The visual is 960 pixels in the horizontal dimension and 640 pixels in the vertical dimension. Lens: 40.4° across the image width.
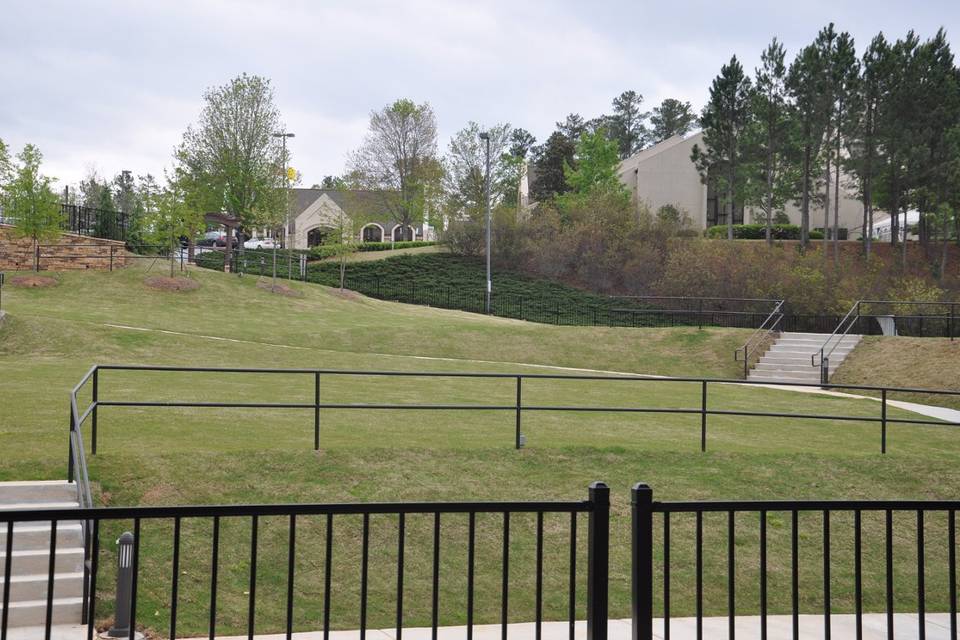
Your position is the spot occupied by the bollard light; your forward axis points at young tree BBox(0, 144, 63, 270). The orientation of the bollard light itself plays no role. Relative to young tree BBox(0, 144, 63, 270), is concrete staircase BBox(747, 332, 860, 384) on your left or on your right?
right

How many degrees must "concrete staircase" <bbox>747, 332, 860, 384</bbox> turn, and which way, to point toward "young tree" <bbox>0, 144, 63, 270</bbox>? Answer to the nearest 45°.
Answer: approximately 90° to its right

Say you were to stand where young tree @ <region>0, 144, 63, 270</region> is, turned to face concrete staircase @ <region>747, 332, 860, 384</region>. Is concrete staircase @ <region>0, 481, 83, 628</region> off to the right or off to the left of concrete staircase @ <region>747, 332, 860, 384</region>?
right

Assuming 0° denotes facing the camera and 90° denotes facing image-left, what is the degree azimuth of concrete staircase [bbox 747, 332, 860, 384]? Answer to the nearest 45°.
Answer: approximately 0°

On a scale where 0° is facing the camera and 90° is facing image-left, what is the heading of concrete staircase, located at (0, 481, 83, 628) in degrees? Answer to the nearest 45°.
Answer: approximately 0°

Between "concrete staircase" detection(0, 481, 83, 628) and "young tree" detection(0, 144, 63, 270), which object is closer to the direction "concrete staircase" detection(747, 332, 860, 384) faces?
the concrete staircase

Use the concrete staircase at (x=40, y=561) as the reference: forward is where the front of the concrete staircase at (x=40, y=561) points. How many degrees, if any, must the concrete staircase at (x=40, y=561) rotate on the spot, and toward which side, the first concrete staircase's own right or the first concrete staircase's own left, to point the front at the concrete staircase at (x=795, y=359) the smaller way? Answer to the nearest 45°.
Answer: approximately 135° to the first concrete staircase's own left

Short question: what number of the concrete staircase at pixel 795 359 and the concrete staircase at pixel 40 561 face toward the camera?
2

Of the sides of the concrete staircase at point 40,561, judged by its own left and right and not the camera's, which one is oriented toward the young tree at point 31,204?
back

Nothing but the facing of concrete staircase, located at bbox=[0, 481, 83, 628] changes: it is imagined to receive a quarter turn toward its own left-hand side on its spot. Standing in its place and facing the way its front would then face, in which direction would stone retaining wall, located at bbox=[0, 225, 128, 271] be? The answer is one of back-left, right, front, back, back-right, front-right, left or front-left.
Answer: left

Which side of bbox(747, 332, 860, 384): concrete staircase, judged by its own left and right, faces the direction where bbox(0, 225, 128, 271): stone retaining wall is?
right
